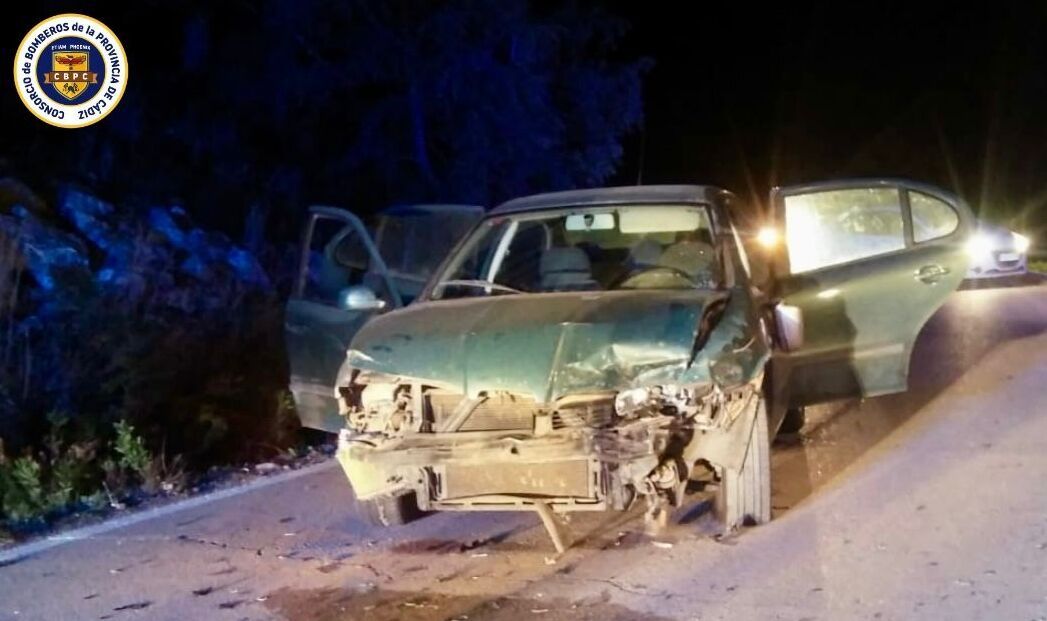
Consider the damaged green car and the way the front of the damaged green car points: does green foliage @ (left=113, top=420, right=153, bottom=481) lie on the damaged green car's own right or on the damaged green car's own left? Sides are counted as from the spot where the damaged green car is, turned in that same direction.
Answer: on the damaged green car's own right

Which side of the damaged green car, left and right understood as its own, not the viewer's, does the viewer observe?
front

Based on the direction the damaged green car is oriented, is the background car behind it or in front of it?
behind

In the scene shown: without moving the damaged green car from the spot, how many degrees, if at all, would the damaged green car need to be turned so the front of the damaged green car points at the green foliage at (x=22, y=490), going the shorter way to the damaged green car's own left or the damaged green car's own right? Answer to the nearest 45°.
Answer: approximately 90° to the damaged green car's own right
